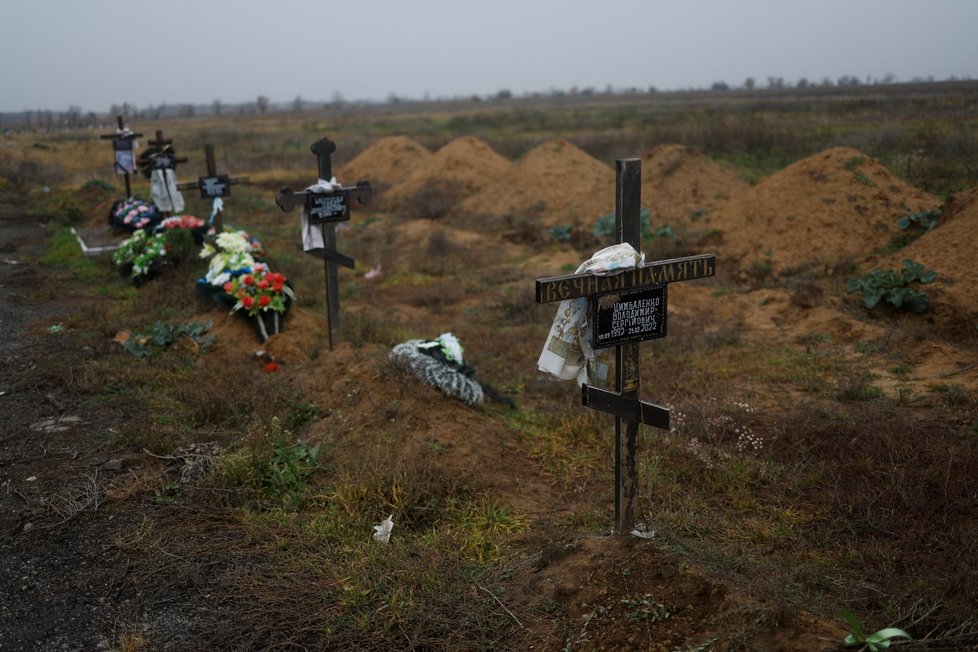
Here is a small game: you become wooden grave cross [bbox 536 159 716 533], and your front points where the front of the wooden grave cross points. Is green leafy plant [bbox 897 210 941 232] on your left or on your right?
on your left

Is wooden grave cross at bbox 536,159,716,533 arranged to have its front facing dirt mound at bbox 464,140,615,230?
no

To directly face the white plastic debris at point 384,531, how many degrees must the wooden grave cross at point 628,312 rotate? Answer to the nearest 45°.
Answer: approximately 135° to its right

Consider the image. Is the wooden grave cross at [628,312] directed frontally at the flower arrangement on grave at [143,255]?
no

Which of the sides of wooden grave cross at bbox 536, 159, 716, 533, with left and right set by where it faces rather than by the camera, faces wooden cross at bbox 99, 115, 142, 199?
back

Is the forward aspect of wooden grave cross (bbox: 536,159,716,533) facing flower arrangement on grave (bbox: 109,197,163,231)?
no

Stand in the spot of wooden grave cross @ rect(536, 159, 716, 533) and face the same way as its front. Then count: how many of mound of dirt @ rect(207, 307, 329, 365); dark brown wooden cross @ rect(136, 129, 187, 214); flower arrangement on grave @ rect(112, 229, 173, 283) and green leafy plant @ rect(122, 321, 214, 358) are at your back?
4

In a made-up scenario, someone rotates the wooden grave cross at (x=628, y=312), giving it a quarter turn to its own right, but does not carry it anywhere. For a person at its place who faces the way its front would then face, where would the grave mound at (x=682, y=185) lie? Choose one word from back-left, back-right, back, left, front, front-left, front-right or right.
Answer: back-right

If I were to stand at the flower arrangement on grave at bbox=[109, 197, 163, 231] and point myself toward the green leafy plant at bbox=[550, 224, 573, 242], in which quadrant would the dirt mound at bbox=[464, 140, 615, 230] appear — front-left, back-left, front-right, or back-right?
front-left

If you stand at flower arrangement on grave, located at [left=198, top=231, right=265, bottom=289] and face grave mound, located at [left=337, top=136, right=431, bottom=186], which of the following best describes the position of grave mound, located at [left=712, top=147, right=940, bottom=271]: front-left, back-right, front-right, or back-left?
front-right

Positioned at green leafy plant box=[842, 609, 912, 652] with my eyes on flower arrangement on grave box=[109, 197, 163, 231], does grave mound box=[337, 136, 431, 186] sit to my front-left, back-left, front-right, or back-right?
front-right

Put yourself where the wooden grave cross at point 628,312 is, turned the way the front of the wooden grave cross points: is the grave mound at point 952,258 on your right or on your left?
on your left

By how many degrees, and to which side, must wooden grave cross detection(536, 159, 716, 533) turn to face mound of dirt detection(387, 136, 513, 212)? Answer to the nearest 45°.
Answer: approximately 135° to its left

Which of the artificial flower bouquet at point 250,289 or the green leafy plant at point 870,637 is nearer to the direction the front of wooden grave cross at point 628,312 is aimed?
the green leafy plant

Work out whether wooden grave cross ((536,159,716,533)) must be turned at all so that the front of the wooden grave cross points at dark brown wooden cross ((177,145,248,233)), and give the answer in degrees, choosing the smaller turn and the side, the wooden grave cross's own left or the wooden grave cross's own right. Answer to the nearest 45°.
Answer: approximately 180°

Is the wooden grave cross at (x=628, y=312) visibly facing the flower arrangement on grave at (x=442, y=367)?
no

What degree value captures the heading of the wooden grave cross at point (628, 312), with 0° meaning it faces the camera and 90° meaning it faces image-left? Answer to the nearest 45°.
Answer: approximately 315°
